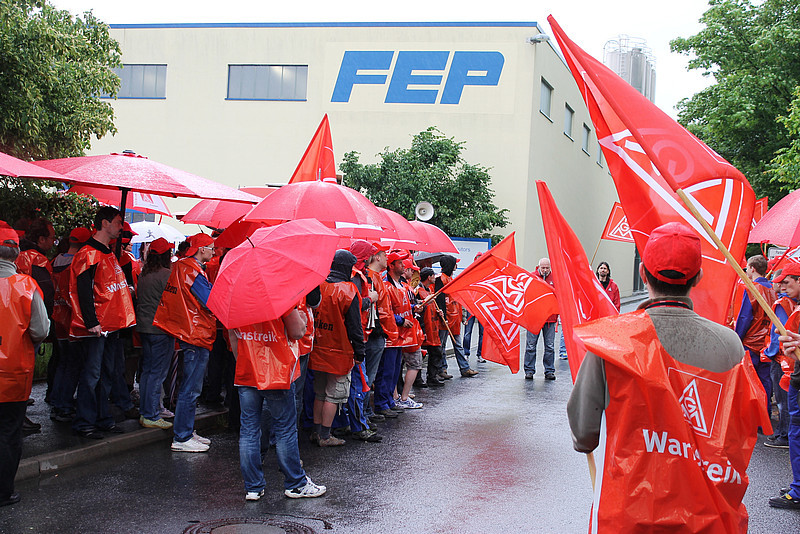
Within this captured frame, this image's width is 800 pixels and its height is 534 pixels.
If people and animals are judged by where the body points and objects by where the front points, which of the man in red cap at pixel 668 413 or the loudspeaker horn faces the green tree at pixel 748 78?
the man in red cap

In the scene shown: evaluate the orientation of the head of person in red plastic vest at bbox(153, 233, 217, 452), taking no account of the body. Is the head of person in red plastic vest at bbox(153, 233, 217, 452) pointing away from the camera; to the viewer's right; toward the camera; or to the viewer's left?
to the viewer's right

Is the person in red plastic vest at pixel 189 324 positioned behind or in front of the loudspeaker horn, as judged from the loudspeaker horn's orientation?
in front

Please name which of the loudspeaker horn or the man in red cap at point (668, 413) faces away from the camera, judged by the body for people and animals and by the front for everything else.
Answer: the man in red cap

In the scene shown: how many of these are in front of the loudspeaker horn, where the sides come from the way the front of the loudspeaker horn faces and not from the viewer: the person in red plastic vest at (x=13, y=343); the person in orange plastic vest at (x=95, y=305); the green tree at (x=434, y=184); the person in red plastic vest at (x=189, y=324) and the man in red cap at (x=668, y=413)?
4

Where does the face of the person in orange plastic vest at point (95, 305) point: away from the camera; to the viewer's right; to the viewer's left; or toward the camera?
to the viewer's right

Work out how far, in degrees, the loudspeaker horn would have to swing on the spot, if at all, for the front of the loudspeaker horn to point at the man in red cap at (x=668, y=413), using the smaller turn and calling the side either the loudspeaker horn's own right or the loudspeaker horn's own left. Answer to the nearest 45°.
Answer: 0° — it already faces them

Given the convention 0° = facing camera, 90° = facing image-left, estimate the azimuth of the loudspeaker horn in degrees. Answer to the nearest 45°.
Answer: approximately 0°

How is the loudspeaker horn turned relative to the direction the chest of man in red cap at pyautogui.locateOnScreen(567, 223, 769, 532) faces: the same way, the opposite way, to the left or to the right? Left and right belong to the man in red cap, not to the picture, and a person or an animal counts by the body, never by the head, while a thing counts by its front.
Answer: the opposite way

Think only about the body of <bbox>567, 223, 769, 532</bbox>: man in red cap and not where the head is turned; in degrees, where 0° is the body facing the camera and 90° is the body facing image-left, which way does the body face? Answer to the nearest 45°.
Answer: approximately 180°

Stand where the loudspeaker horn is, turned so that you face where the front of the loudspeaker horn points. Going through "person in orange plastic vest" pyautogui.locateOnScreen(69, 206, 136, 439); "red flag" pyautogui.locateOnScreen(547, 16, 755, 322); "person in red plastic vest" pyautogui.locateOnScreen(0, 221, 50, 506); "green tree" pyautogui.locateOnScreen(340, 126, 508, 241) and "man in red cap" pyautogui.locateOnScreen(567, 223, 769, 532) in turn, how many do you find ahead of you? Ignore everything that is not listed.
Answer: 4

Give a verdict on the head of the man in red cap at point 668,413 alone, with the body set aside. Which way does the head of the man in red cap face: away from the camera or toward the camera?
away from the camera
